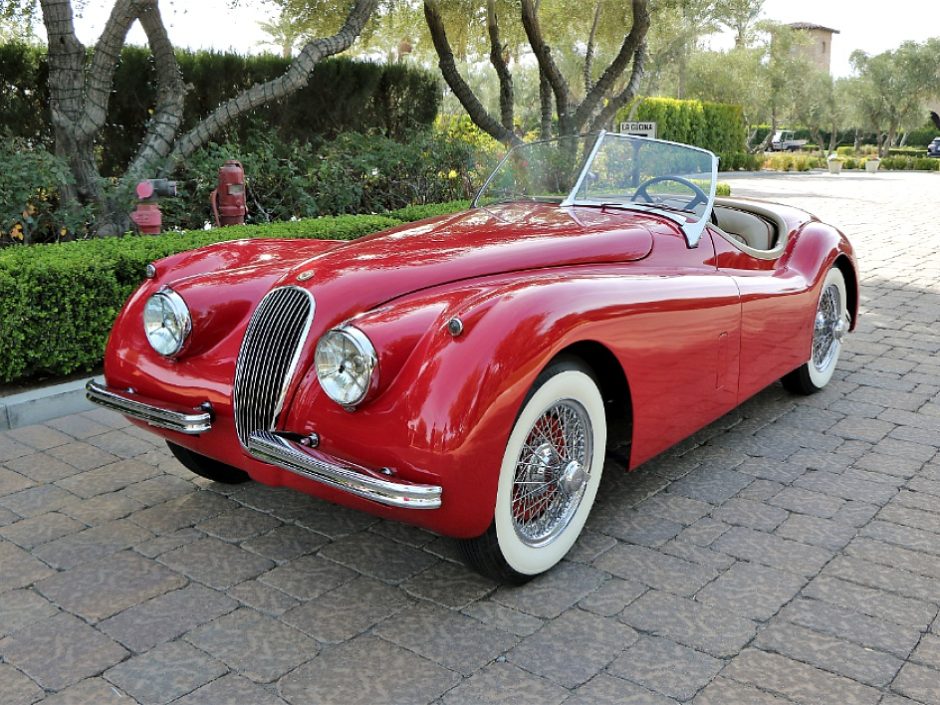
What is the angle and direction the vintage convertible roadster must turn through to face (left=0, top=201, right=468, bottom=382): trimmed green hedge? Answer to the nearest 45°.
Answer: approximately 90° to its right

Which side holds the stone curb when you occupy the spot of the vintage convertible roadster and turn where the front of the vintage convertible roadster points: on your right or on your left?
on your right

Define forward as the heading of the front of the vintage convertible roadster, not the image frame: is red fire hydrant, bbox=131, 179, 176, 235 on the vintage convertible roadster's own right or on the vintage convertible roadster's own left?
on the vintage convertible roadster's own right

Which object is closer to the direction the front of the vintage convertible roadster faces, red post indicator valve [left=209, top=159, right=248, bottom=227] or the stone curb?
the stone curb

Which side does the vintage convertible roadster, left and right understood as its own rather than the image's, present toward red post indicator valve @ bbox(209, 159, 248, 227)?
right

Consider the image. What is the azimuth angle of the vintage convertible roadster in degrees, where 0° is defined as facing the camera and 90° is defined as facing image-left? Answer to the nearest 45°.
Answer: approximately 45°
